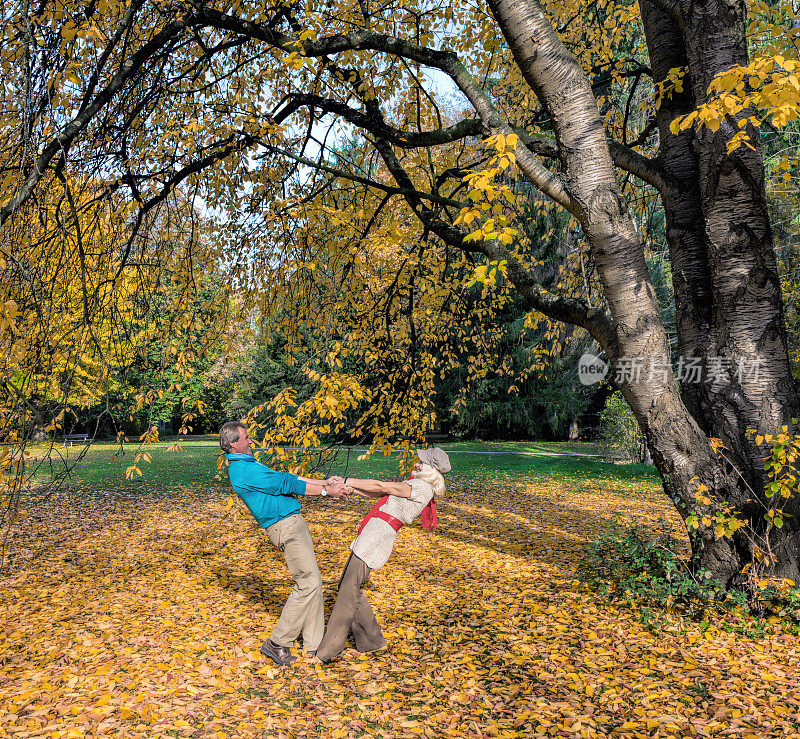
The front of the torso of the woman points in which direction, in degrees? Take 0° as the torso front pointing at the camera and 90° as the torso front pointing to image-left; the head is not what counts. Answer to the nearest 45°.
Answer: approximately 90°

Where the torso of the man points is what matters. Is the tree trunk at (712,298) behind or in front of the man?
in front

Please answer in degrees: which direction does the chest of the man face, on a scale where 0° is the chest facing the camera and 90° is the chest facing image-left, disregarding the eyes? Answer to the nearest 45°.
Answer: approximately 270°

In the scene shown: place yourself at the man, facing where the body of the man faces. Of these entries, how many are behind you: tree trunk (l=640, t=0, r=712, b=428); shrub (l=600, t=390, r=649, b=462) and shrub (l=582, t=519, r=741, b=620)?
0

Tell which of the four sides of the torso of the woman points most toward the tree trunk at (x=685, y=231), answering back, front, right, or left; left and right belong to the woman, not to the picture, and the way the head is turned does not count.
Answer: back

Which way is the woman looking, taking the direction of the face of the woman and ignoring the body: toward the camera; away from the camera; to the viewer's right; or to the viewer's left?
to the viewer's left

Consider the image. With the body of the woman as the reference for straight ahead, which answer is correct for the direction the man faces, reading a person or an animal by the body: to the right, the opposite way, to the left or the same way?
the opposite way

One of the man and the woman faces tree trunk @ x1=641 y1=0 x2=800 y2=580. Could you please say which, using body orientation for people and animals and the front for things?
the man

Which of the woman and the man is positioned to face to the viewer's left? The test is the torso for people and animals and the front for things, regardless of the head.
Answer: the woman

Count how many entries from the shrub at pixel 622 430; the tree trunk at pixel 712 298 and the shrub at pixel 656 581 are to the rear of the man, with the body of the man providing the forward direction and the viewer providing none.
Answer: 0

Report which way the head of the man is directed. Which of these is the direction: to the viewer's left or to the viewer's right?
to the viewer's right

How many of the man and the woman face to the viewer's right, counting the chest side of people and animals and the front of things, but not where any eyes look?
1

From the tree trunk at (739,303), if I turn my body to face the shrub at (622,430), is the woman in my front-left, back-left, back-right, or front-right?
back-left

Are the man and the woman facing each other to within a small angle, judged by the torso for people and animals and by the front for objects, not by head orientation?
yes

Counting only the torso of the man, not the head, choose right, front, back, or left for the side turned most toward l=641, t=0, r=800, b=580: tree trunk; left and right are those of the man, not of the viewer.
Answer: front
